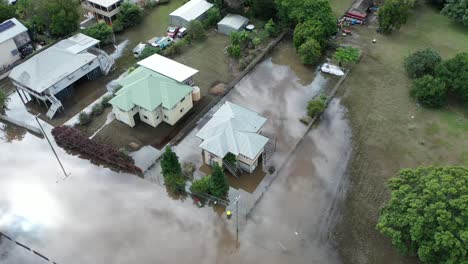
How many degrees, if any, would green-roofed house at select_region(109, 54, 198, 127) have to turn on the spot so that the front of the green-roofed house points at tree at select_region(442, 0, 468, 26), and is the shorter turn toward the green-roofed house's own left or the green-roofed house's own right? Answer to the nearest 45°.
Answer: approximately 135° to the green-roofed house's own left

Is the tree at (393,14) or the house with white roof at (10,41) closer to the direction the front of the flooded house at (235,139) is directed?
the house with white roof

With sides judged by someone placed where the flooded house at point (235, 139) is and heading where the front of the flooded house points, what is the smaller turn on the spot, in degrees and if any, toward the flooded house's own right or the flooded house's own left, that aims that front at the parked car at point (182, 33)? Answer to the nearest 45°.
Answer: approximately 135° to the flooded house's own right

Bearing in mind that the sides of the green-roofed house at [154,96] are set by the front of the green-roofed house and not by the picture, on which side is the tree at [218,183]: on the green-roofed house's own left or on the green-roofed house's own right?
on the green-roofed house's own left

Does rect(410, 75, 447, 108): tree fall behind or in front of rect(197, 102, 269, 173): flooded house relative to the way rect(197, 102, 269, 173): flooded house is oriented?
behind

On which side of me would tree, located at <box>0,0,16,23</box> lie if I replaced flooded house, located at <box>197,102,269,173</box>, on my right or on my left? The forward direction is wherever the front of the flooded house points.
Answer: on my right

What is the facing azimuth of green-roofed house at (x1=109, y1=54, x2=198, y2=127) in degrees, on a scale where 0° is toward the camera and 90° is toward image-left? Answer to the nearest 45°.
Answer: approximately 45°

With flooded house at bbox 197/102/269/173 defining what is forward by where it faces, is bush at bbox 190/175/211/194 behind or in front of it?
in front

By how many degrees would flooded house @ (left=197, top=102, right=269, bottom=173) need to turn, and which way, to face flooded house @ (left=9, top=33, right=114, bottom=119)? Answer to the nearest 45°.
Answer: approximately 90° to its right

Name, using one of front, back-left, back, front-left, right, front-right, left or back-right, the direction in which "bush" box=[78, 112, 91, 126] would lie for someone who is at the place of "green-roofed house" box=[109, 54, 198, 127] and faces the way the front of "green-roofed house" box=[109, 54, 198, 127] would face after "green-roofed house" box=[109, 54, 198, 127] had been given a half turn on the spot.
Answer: back-left

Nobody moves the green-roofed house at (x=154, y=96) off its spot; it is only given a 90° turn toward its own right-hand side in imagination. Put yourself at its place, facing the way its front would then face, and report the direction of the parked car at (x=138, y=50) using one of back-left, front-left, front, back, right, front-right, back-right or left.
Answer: front-right

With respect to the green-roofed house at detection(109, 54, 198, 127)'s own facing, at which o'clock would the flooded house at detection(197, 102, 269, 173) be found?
the flooded house at detection(197, 102, 269, 173) is roughly at 9 o'clock from the green-roofed house at detection(109, 54, 198, 127).

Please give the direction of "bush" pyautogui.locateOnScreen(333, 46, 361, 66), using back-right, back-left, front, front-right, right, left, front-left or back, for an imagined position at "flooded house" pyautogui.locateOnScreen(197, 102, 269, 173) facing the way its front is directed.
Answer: back

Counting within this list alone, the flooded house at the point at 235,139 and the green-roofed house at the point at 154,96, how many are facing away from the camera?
0
